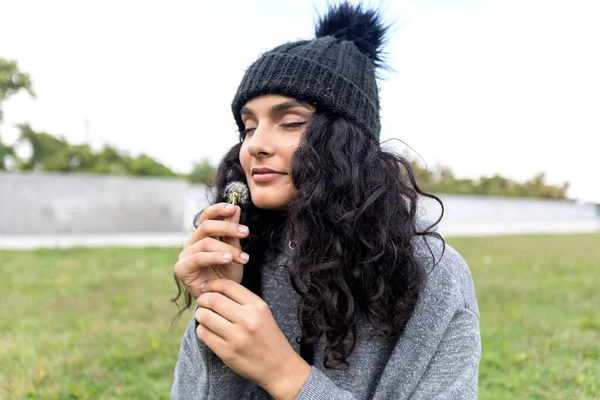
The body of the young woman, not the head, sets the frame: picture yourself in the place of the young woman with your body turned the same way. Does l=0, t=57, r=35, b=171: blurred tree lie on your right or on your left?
on your right

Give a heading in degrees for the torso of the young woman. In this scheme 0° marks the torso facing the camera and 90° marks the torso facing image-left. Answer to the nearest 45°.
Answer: approximately 45°
